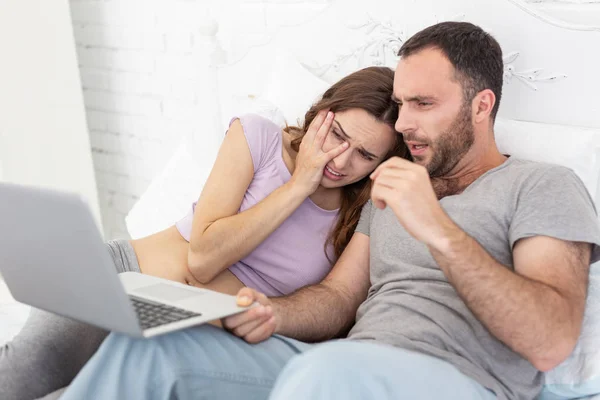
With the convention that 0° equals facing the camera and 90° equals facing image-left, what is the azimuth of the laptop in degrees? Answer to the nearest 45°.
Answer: approximately 225°

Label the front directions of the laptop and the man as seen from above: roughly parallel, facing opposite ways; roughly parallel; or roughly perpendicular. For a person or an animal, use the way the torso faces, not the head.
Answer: roughly parallel, facing opposite ways

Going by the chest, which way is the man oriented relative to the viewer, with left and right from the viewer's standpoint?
facing the viewer and to the left of the viewer

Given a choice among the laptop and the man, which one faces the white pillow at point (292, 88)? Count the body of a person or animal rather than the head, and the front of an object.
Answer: the laptop

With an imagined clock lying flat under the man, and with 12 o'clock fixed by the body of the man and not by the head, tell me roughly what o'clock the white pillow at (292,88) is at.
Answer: The white pillow is roughly at 4 o'clock from the man.

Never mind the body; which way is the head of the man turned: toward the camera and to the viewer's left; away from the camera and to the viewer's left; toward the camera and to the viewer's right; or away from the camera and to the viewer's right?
toward the camera and to the viewer's left

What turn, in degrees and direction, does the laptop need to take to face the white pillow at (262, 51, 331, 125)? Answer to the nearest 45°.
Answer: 0° — it already faces it
